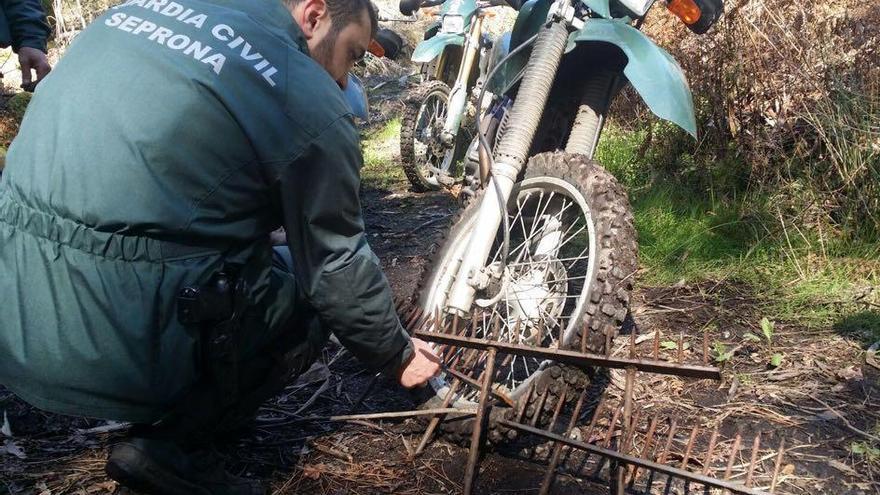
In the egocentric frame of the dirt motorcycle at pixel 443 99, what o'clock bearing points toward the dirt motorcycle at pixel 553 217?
the dirt motorcycle at pixel 553 217 is roughly at 10 o'clock from the dirt motorcycle at pixel 443 99.

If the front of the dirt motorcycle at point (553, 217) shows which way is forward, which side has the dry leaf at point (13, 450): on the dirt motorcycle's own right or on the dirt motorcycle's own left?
on the dirt motorcycle's own right

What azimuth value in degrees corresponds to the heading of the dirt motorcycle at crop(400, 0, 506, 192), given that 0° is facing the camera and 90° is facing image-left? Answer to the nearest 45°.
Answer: approximately 45°

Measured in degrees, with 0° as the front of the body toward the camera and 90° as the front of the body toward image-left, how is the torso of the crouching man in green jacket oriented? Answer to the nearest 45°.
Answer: approximately 225°

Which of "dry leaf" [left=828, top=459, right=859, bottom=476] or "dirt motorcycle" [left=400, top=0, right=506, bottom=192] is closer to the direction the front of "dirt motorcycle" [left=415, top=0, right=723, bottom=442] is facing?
the dry leaf
